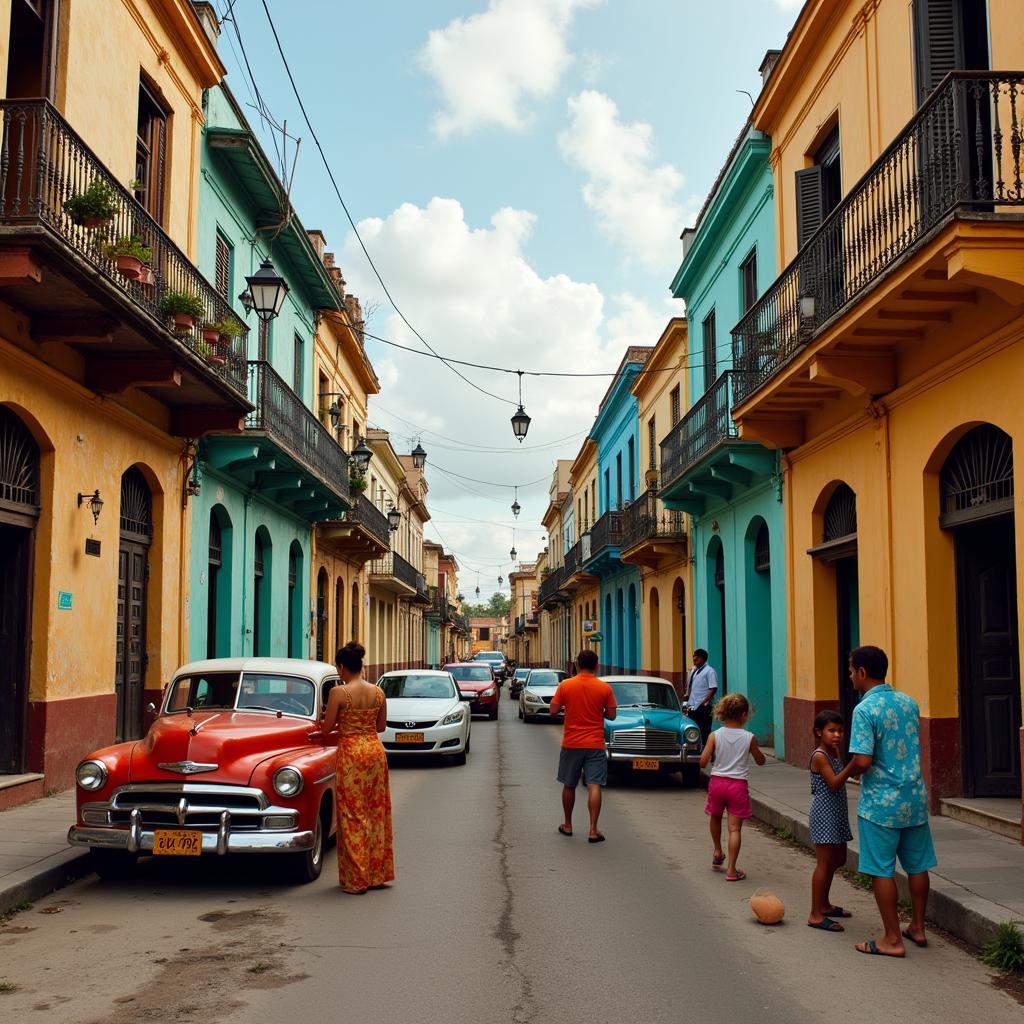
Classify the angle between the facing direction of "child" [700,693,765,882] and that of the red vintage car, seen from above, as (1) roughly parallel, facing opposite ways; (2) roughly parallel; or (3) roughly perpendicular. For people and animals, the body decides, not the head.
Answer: roughly parallel, facing opposite ways

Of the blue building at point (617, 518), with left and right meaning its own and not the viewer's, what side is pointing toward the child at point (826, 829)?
left

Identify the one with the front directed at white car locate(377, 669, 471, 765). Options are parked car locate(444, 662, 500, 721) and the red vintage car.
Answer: the parked car

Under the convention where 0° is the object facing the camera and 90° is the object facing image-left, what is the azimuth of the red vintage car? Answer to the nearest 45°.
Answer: approximately 45°

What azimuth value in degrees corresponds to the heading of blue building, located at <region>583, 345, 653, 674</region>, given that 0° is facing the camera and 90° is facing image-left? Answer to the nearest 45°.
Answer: approximately 90°

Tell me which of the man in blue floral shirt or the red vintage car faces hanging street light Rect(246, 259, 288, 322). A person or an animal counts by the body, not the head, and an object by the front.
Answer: the man in blue floral shirt

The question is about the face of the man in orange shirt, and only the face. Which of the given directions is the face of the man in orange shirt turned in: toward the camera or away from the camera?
away from the camera

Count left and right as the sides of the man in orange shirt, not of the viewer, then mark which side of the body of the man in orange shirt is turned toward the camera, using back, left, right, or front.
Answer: back

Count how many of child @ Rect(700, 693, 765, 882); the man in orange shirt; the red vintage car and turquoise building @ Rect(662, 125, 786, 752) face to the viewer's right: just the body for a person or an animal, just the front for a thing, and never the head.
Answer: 0

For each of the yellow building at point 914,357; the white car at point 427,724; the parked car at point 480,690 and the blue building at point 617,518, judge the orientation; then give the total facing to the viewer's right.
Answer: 0

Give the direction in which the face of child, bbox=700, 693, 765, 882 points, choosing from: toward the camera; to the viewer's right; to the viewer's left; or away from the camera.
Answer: away from the camera

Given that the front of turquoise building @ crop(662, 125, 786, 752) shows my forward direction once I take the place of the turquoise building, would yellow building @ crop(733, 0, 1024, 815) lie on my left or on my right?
on my left

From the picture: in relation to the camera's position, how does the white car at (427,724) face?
facing the viewer

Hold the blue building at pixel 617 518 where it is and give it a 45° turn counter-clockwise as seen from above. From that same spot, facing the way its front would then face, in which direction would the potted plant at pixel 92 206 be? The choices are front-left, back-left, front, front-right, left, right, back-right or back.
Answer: front-left

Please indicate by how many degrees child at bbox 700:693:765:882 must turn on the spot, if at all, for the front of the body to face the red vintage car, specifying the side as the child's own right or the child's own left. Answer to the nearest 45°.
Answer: approximately 135° to the child's own left
